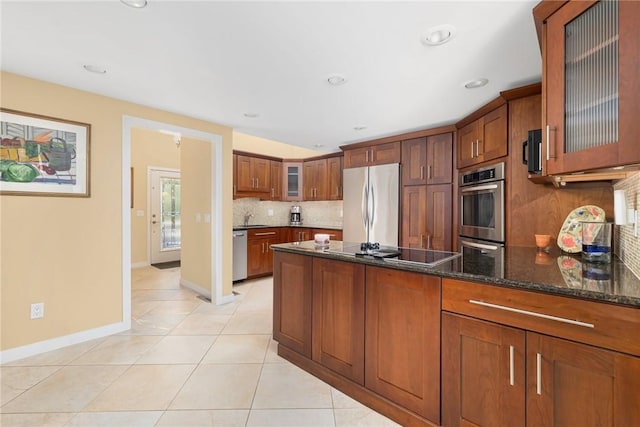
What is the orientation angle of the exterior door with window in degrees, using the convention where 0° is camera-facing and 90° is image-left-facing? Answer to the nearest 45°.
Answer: approximately 315°

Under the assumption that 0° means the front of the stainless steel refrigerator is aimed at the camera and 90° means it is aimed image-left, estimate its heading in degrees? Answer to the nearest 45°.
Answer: approximately 45°

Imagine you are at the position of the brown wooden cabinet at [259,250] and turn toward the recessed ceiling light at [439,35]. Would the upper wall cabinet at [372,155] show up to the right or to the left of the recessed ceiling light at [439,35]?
left

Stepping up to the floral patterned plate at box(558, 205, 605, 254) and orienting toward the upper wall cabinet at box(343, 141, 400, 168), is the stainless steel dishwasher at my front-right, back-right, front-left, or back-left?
front-left

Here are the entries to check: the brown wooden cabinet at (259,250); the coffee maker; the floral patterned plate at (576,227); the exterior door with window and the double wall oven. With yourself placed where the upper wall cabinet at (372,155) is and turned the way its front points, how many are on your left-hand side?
2

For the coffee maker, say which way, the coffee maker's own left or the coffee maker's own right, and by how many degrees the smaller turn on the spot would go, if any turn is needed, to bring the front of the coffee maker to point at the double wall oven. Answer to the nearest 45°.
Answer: approximately 45° to the coffee maker's own left

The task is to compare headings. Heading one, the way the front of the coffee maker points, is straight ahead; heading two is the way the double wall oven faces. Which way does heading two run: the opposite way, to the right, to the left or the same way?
to the right

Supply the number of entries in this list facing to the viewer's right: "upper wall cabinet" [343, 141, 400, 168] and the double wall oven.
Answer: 0

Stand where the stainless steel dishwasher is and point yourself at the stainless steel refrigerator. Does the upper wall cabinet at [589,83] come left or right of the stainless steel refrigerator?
right

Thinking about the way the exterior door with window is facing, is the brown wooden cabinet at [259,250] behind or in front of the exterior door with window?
in front

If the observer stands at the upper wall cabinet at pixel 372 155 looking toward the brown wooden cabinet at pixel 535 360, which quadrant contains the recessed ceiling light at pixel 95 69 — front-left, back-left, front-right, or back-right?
front-right

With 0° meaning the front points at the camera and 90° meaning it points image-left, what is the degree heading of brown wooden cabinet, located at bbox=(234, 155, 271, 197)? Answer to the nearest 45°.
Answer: approximately 315°

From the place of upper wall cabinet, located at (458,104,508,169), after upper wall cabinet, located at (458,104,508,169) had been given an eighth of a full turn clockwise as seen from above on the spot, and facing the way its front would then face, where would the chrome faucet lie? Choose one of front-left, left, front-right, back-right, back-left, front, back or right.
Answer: front

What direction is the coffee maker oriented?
toward the camera

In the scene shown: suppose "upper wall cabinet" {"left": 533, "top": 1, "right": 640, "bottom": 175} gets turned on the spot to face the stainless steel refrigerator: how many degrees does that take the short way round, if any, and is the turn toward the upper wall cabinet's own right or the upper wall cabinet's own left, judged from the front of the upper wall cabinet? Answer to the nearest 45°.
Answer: approximately 90° to the upper wall cabinet's own right

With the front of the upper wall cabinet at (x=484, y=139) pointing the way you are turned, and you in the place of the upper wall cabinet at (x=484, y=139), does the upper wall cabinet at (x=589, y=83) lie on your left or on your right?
on your left
